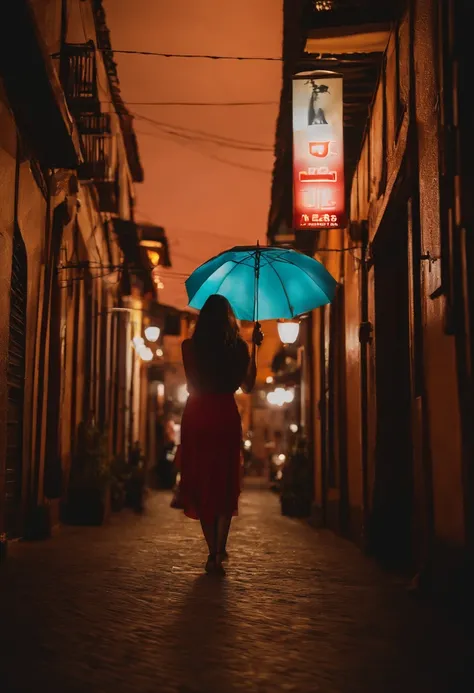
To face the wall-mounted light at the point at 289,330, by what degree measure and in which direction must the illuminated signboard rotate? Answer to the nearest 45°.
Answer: approximately 180°

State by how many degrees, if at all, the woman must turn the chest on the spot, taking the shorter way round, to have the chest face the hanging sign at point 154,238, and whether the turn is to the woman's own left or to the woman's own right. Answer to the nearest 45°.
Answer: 0° — they already face it

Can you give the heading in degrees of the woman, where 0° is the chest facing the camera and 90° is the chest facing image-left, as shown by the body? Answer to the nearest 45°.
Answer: approximately 180°

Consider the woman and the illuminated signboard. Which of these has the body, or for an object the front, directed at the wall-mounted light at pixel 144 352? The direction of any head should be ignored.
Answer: the woman

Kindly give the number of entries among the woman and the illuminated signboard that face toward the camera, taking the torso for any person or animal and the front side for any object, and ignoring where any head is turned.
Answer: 1

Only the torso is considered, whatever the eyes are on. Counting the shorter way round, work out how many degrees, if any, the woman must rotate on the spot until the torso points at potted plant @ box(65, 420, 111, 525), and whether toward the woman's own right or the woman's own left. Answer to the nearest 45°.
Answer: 0° — they already face it

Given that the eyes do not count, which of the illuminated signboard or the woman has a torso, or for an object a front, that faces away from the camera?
the woman

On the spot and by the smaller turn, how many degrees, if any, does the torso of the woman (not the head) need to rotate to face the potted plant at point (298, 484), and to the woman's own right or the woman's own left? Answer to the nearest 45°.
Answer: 0° — they already face it

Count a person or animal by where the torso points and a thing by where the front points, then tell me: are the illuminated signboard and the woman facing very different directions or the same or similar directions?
very different directions

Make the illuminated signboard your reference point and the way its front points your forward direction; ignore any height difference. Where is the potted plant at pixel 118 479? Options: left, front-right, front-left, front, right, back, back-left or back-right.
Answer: back-right

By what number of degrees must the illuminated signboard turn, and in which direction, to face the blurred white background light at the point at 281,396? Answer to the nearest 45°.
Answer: approximately 180°

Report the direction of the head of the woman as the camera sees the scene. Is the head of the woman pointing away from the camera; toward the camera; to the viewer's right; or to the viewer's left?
away from the camera
